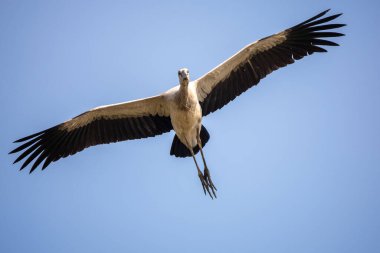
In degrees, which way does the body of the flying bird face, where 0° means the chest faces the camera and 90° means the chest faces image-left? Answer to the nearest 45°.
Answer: approximately 0°
